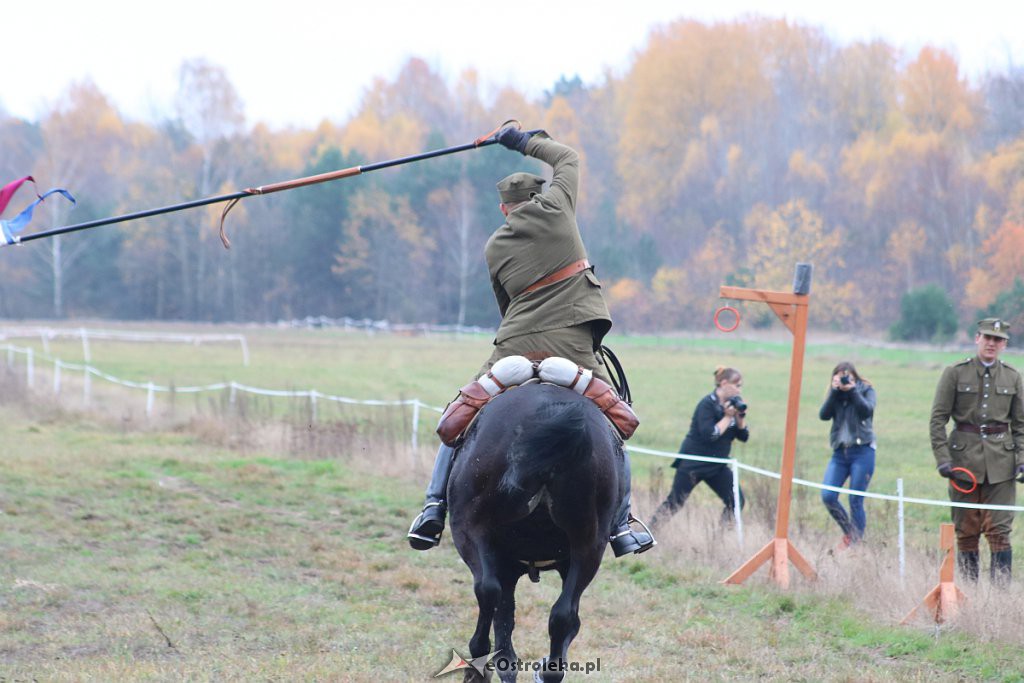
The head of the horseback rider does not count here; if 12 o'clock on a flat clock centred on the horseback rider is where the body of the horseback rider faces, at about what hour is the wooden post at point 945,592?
The wooden post is roughly at 2 o'clock from the horseback rider.

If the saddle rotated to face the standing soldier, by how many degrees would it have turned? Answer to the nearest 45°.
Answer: approximately 45° to its right

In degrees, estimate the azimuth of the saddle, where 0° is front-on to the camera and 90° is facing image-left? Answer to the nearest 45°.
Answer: approximately 180°

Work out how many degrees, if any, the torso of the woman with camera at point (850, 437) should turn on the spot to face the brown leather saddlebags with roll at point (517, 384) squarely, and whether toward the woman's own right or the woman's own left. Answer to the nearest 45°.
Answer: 0° — they already face it

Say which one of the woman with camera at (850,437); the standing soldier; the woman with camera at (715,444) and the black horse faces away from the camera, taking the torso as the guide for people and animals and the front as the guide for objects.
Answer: the black horse

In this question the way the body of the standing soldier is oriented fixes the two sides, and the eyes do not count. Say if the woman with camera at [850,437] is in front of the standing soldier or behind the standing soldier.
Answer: behind

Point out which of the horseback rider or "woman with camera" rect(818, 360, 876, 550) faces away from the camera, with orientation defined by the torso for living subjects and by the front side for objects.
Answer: the horseback rider

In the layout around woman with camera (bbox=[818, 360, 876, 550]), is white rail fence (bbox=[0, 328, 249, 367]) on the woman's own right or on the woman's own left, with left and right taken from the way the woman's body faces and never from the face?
on the woman's own right

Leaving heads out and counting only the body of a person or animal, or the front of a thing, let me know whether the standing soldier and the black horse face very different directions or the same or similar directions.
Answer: very different directions

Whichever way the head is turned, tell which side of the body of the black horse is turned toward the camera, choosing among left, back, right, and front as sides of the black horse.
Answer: back

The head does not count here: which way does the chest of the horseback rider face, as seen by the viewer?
away from the camera

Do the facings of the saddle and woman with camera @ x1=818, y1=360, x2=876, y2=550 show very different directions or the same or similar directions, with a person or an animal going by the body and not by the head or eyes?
very different directions

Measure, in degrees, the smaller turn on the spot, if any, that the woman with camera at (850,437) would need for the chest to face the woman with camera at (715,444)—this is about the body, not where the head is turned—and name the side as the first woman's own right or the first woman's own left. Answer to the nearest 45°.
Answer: approximately 90° to the first woman's own right
